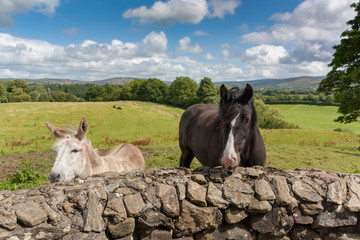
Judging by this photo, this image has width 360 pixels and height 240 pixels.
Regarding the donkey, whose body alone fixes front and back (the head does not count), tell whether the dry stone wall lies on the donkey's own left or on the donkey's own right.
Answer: on the donkey's own left

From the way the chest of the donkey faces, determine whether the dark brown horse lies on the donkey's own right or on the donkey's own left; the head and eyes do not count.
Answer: on the donkey's own left

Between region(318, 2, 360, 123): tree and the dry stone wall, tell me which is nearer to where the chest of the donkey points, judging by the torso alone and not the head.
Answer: the dry stone wall

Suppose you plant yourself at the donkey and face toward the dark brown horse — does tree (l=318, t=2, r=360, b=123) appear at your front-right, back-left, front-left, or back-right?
front-left

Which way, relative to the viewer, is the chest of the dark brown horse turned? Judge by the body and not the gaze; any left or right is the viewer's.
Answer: facing the viewer and to the right of the viewer

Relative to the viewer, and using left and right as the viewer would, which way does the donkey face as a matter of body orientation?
facing the viewer and to the left of the viewer

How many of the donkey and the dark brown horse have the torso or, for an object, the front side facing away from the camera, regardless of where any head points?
0

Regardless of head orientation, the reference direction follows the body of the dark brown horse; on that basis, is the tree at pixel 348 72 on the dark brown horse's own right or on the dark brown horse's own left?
on the dark brown horse's own left

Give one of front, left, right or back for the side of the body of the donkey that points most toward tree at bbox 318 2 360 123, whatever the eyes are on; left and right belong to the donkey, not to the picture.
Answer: back
